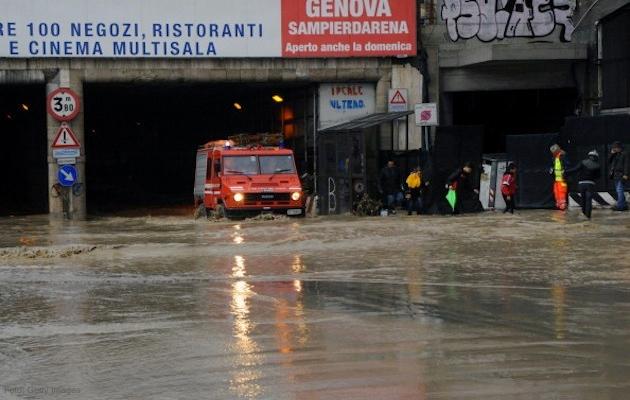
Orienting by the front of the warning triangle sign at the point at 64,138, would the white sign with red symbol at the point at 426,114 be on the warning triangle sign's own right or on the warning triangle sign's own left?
on the warning triangle sign's own left

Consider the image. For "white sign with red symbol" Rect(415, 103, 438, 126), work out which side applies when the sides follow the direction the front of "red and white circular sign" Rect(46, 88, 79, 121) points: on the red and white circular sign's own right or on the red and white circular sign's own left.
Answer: on the red and white circular sign's own left

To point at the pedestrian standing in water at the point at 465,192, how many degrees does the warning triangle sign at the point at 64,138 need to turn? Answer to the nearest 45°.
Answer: approximately 45° to its left

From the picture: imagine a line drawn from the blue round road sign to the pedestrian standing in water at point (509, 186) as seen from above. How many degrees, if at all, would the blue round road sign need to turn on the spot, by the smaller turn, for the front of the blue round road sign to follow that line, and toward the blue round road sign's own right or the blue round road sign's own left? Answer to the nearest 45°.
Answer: approximately 45° to the blue round road sign's own left

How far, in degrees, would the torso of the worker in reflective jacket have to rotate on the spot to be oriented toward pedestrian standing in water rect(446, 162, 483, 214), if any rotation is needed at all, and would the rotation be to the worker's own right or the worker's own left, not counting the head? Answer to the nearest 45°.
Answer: approximately 90° to the worker's own right

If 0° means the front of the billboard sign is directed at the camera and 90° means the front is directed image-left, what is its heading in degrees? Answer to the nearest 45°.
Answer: approximately 0°

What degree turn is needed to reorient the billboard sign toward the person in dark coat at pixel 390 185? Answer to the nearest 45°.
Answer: approximately 45° to its left

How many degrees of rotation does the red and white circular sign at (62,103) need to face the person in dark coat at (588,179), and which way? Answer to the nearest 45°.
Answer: approximately 45° to its left

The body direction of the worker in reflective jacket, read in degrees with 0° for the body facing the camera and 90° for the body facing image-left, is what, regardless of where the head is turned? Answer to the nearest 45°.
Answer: approximately 90°
